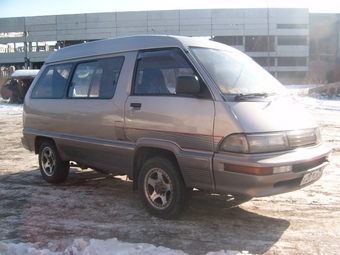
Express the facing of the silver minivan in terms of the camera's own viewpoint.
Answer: facing the viewer and to the right of the viewer

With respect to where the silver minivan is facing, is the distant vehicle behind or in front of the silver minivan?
behind
